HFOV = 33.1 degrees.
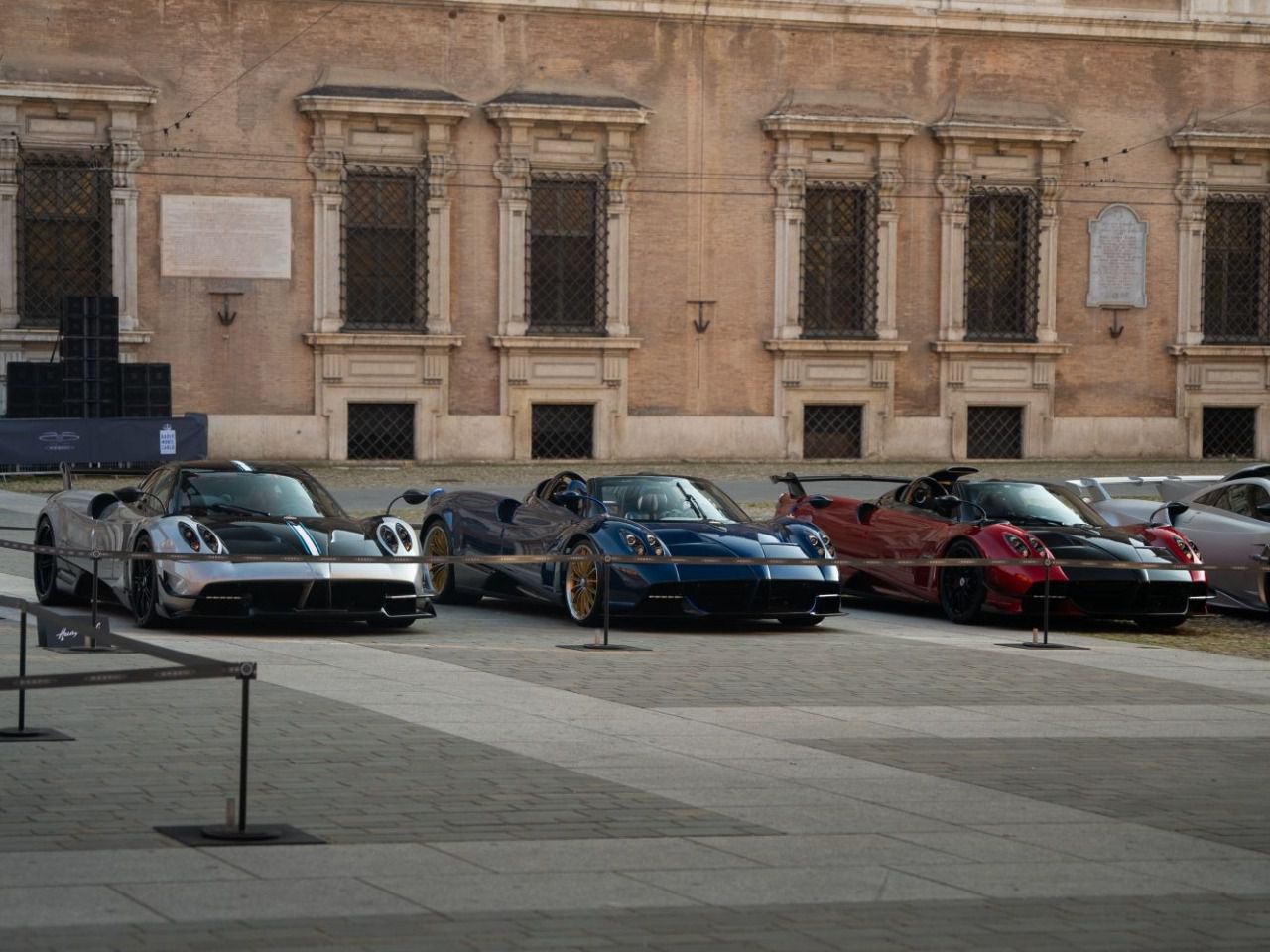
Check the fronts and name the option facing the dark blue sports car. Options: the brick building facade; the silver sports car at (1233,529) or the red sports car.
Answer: the brick building facade

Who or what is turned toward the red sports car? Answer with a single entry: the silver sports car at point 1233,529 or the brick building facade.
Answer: the brick building facade

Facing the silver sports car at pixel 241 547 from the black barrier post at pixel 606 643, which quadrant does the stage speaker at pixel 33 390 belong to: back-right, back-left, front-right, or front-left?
front-right

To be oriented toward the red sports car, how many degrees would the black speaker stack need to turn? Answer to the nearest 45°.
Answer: approximately 45° to its left

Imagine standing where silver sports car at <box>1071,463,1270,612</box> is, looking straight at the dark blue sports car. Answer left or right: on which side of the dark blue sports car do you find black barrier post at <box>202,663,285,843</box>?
left

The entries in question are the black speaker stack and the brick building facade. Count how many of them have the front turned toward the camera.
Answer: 2

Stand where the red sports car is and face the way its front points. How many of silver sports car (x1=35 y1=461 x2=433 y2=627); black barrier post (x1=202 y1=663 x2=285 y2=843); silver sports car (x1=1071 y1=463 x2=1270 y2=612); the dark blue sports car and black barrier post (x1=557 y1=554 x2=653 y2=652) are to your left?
1

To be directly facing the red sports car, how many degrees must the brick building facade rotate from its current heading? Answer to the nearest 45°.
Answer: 0° — it already faces it

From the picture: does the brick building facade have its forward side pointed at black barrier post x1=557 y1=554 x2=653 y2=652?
yes

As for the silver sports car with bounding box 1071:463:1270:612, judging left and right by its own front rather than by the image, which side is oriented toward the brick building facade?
back

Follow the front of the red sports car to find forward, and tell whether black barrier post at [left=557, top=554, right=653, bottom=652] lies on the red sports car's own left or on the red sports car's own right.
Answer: on the red sports car's own right

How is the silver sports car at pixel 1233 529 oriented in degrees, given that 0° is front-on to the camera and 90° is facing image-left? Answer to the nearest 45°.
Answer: approximately 315°

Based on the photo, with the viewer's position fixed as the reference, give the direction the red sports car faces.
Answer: facing the viewer and to the right of the viewer

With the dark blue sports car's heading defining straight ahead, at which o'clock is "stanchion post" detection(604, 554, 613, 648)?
The stanchion post is roughly at 2 o'clock from the dark blue sports car.

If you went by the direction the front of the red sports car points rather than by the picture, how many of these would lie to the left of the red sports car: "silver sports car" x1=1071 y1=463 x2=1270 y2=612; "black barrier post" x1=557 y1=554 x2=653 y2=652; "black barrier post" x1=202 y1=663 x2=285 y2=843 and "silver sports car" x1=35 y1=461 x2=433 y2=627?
1

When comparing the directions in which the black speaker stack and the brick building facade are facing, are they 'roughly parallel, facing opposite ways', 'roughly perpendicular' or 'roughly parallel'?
roughly parallel

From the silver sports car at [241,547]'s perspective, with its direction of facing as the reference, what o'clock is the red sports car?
The red sports car is roughly at 10 o'clock from the silver sports car.

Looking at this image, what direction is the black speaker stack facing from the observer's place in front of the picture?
facing the viewer
